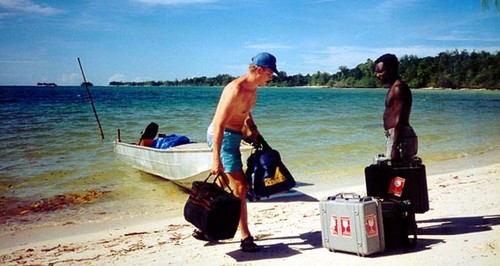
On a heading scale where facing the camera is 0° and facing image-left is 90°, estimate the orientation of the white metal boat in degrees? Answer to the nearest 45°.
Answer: approximately 315°

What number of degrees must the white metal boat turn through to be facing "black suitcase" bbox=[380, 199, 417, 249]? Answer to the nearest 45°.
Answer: approximately 45° to its right

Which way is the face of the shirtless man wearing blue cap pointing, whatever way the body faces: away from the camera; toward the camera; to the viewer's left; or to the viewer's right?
to the viewer's right
